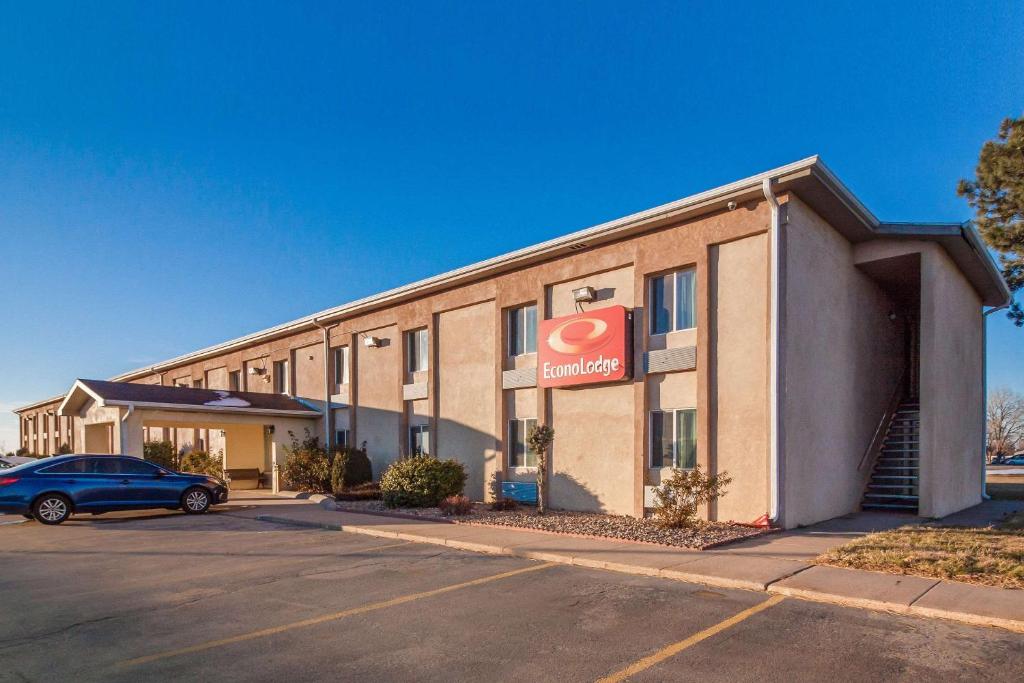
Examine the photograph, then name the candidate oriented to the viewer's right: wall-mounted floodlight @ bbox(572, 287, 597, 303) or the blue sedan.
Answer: the blue sedan

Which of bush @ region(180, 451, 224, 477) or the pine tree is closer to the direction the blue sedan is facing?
the pine tree

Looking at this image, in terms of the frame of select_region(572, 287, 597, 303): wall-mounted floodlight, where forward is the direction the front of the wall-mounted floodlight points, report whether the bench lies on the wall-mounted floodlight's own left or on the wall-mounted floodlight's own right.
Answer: on the wall-mounted floodlight's own right

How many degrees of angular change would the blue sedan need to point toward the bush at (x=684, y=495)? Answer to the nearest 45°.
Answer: approximately 45° to its right

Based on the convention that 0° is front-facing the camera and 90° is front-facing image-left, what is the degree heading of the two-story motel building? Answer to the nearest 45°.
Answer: approximately 45°

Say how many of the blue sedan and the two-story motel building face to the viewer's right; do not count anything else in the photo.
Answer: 1

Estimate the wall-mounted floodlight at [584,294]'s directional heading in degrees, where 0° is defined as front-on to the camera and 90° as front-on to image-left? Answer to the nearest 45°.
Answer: approximately 45°

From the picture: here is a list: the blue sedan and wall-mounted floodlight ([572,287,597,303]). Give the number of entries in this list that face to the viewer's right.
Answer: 1

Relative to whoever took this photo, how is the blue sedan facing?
facing to the right of the viewer
